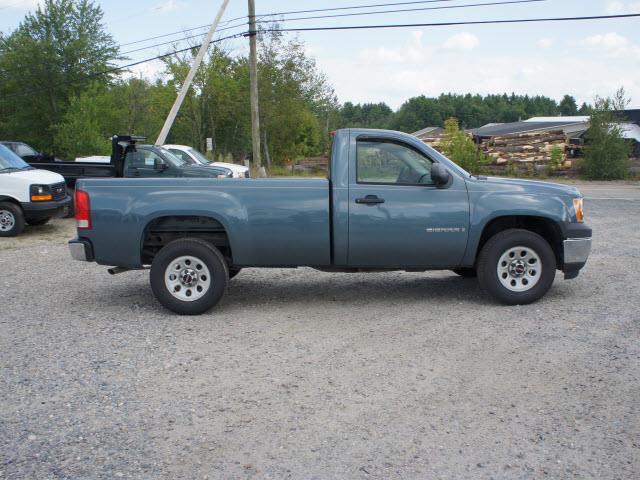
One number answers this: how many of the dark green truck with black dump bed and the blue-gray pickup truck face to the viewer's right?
2

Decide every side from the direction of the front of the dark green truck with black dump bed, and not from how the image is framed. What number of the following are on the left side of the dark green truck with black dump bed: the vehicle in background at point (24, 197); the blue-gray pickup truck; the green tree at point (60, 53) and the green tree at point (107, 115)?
2

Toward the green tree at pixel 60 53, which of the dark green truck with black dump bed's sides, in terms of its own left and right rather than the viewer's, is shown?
left

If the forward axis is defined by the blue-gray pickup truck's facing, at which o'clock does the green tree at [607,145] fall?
The green tree is roughly at 10 o'clock from the blue-gray pickup truck.

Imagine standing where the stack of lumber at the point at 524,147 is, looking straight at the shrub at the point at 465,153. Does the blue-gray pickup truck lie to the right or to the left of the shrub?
left

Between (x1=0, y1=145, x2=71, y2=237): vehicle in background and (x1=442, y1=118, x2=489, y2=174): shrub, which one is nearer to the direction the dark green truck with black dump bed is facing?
the shrub

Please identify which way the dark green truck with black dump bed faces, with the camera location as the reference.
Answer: facing to the right of the viewer

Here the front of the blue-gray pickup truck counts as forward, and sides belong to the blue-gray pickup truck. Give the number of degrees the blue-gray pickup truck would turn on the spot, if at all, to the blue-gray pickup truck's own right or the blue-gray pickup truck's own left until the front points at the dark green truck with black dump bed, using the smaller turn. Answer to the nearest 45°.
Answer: approximately 135° to the blue-gray pickup truck's own left

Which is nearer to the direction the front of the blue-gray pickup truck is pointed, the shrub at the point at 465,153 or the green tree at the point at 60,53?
the shrub

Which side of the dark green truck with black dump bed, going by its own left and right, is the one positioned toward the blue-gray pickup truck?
right

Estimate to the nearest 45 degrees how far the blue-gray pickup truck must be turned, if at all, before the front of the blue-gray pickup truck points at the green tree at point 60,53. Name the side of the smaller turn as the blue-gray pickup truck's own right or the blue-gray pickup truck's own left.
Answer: approximately 135° to the blue-gray pickup truck's own left

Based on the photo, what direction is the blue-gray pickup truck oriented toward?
to the viewer's right
